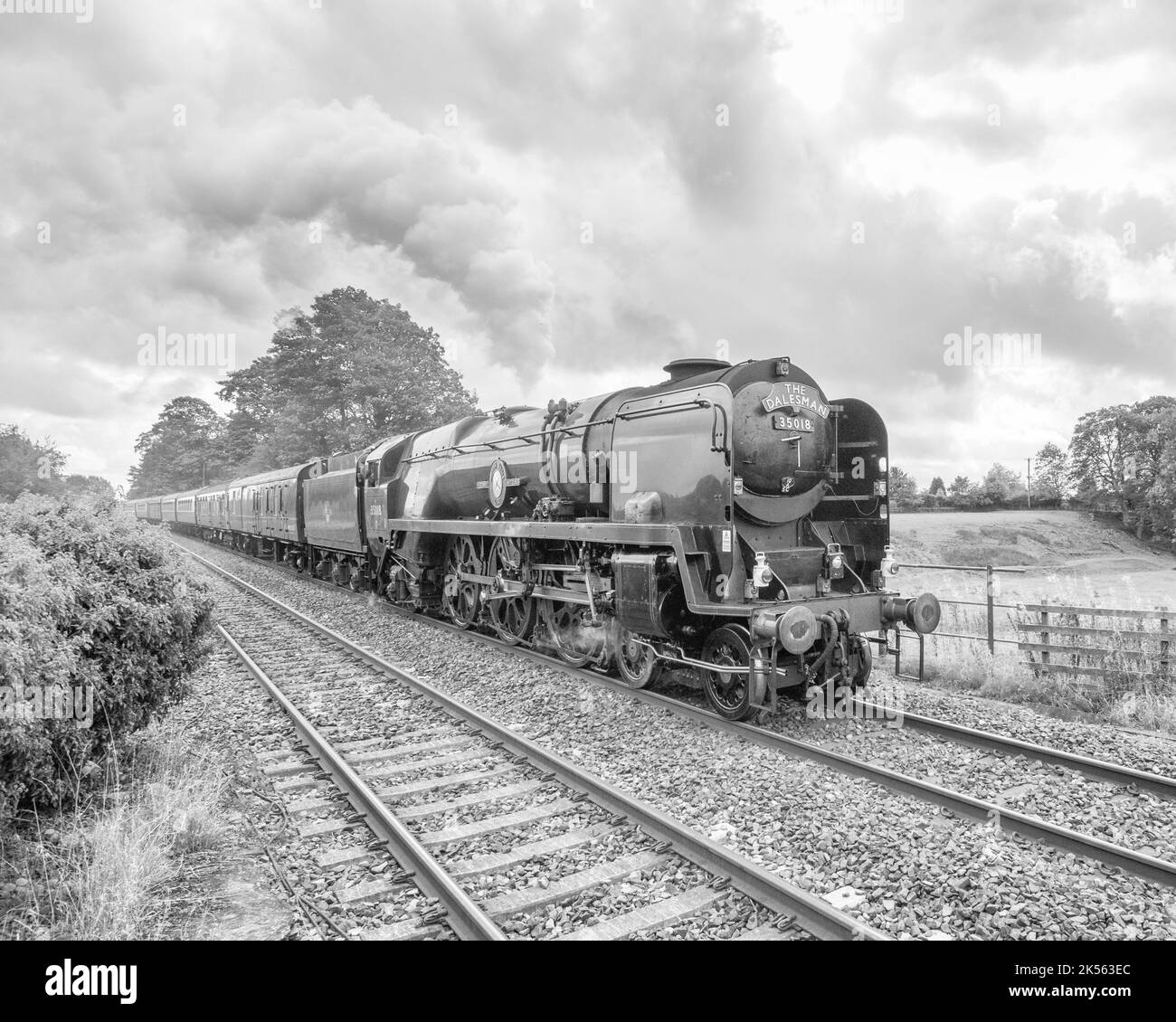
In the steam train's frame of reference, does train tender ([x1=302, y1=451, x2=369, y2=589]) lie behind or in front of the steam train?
behind

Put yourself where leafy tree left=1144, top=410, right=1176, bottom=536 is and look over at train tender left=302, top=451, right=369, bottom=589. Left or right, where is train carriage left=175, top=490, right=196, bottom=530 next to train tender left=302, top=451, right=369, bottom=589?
right

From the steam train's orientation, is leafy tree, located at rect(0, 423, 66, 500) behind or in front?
behind

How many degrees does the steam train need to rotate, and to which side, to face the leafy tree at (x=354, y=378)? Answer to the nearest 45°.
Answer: approximately 135° to its left

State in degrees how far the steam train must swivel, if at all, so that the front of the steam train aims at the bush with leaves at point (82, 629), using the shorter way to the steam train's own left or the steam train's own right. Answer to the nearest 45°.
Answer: approximately 90° to the steam train's own right

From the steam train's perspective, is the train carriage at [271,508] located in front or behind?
behind

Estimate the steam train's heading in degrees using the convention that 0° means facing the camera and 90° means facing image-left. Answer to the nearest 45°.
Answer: approximately 315°
